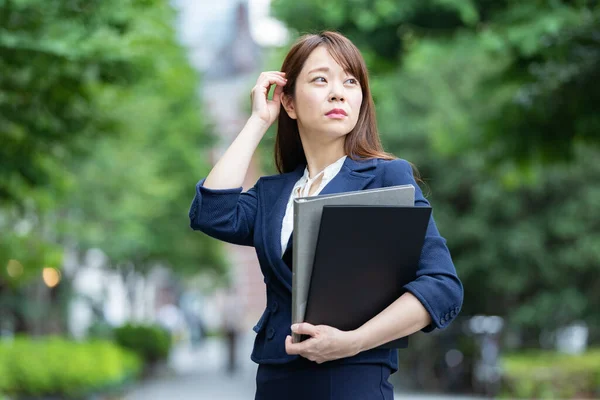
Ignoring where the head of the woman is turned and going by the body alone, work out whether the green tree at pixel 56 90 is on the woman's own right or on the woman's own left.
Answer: on the woman's own right

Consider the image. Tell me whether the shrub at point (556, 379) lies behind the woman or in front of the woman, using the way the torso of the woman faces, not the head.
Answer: behind

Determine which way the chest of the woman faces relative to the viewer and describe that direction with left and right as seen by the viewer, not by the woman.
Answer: facing the viewer and to the left of the viewer

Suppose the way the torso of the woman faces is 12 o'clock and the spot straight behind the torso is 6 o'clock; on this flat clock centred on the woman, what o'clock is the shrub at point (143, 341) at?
The shrub is roughly at 4 o'clock from the woman.

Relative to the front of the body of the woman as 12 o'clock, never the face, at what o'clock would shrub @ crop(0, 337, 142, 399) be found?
The shrub is roughly at 4 o'clock from the woman.

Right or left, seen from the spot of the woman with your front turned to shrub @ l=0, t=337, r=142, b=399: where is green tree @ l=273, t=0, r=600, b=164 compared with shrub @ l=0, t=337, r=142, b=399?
right

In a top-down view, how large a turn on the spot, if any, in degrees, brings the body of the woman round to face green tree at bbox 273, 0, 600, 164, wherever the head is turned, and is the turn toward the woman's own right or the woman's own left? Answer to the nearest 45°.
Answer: approximately 135° to the woman's own right
